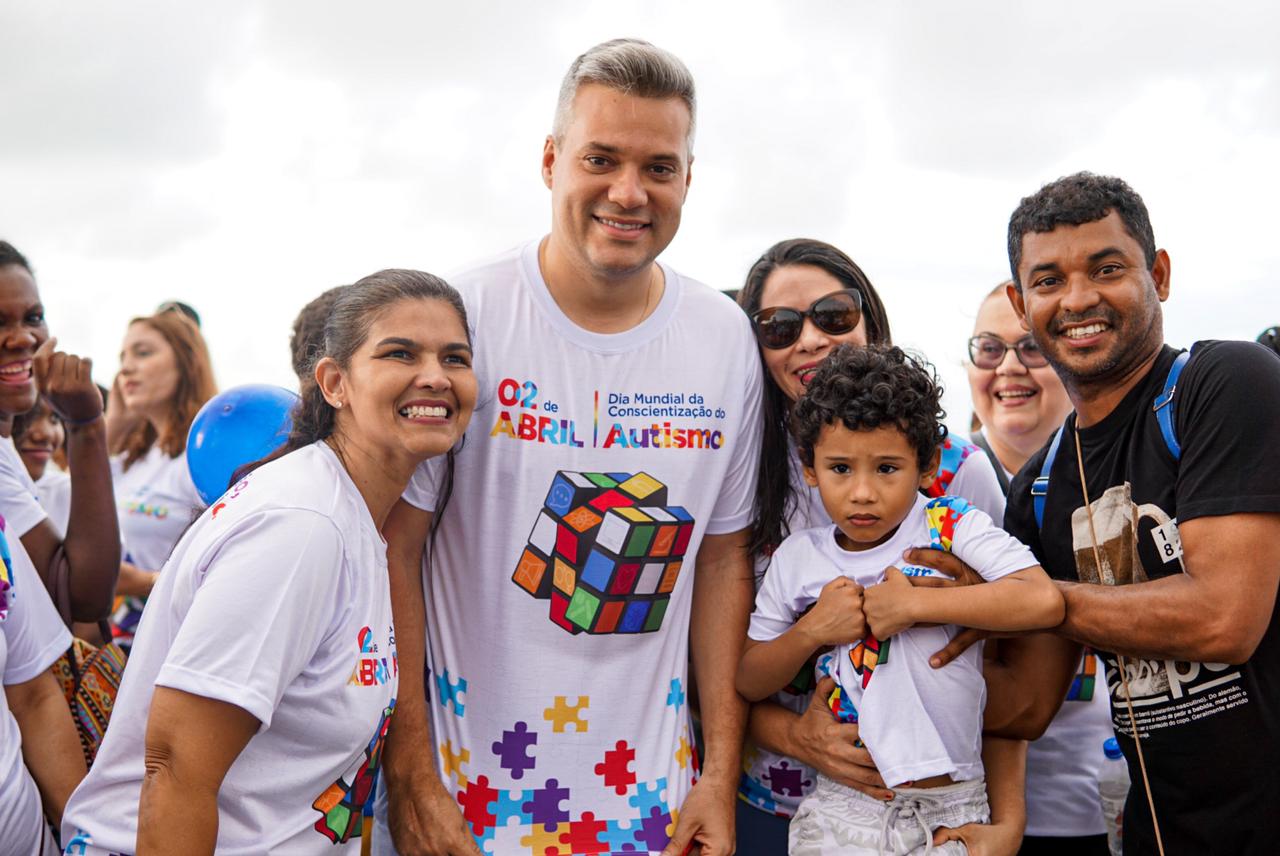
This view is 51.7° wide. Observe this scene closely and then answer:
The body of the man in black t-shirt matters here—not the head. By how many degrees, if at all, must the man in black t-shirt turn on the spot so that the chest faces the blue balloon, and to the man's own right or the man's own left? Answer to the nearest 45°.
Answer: approximately 45° to the man's own right

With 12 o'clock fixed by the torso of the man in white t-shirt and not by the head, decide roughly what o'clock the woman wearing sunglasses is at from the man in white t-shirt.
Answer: The woman wearing sunglasses is roughly at 8 o'clock from the man in white t-shirt.

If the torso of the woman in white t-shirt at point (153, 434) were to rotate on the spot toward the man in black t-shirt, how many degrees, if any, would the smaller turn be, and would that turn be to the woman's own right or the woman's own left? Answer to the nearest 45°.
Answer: approximately 90° to the woman's own left

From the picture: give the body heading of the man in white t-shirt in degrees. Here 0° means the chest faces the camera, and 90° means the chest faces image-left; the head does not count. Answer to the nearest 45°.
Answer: approximately 0°

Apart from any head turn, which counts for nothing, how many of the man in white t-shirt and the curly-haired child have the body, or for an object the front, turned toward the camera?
2

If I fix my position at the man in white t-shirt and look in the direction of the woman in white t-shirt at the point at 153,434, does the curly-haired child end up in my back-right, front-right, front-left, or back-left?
back-right

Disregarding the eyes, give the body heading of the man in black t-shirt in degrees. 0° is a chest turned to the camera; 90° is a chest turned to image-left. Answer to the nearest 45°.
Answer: approximately 45°

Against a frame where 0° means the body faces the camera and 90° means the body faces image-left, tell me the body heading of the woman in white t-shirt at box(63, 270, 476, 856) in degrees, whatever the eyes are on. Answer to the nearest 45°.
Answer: approximately 315°

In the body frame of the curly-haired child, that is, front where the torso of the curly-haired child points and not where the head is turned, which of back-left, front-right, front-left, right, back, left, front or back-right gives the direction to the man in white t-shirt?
right

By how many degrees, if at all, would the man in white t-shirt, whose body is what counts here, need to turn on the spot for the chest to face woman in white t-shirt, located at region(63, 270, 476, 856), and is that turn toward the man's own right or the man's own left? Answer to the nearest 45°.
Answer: approximately 45° to the man's own right

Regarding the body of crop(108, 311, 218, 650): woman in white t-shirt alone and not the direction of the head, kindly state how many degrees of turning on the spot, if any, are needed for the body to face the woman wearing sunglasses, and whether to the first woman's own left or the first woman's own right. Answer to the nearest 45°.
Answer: approximately 90° to the first woman's own left
